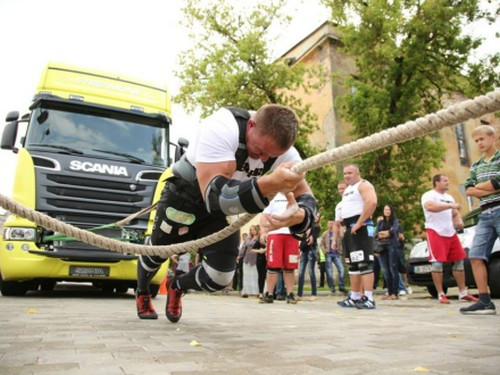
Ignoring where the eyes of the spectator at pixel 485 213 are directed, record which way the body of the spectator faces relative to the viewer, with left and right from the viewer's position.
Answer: facing the viewer and to the left of the viewer

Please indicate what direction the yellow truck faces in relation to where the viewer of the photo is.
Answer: facing the viewer

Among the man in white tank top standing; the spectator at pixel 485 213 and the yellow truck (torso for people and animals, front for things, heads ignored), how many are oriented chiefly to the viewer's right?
0

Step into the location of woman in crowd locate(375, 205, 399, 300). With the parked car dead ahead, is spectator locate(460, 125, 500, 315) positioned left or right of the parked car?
right

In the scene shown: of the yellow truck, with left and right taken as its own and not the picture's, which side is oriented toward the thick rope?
front
